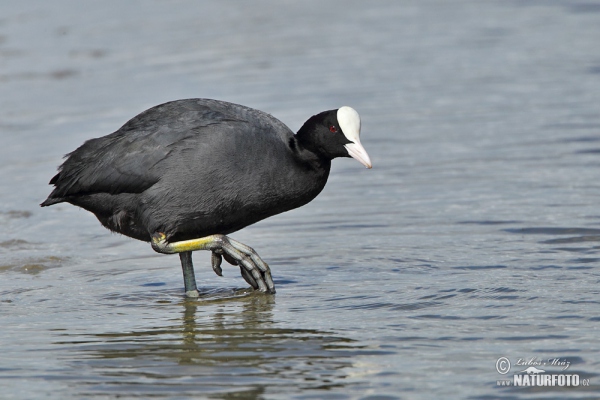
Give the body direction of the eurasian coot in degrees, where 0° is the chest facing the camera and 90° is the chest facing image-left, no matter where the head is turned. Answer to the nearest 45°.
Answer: approximately 270°
